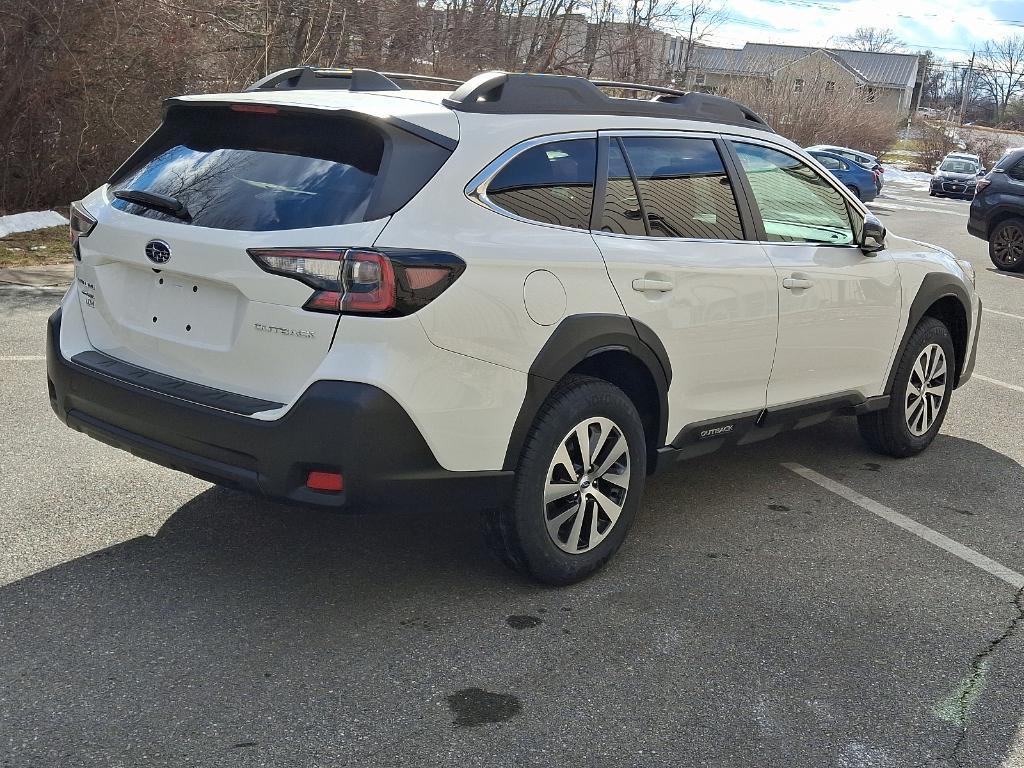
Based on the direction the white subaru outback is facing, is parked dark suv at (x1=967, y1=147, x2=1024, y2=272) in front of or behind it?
in front

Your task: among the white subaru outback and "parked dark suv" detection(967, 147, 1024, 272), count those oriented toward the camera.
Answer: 0

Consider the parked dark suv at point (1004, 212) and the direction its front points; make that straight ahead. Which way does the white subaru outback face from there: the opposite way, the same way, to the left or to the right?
to the left

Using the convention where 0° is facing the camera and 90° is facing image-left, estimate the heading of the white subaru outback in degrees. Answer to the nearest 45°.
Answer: approximately 225°

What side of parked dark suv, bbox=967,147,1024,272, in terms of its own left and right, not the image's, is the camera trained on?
right

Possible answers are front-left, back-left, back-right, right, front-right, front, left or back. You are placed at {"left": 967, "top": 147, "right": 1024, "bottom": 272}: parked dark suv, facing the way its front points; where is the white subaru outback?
right
